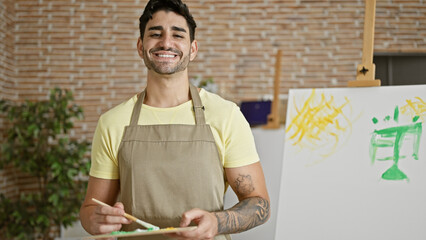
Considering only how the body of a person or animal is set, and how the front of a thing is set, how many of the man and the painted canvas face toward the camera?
2

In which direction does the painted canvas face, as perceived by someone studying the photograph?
facing the viewer

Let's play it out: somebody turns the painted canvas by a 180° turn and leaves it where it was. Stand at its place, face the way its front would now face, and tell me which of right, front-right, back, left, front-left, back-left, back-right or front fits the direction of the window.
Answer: front

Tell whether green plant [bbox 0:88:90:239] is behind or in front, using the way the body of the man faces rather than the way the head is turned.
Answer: behind

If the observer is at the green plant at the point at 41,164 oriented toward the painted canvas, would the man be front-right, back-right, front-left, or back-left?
front-right

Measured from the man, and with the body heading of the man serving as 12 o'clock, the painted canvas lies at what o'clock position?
The painted canvas is roughly at 8 o'clock from the man.

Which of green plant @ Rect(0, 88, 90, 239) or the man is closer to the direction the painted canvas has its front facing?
the man

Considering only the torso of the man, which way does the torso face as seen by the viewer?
toward the camera

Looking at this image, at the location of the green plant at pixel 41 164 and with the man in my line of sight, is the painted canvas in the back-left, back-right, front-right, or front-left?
front-left

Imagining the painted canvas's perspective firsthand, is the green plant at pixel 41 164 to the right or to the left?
on its right

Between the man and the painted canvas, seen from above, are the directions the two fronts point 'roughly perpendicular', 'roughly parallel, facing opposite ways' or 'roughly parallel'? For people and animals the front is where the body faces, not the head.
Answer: roughly parallel

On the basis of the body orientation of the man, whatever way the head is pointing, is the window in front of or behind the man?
behind
